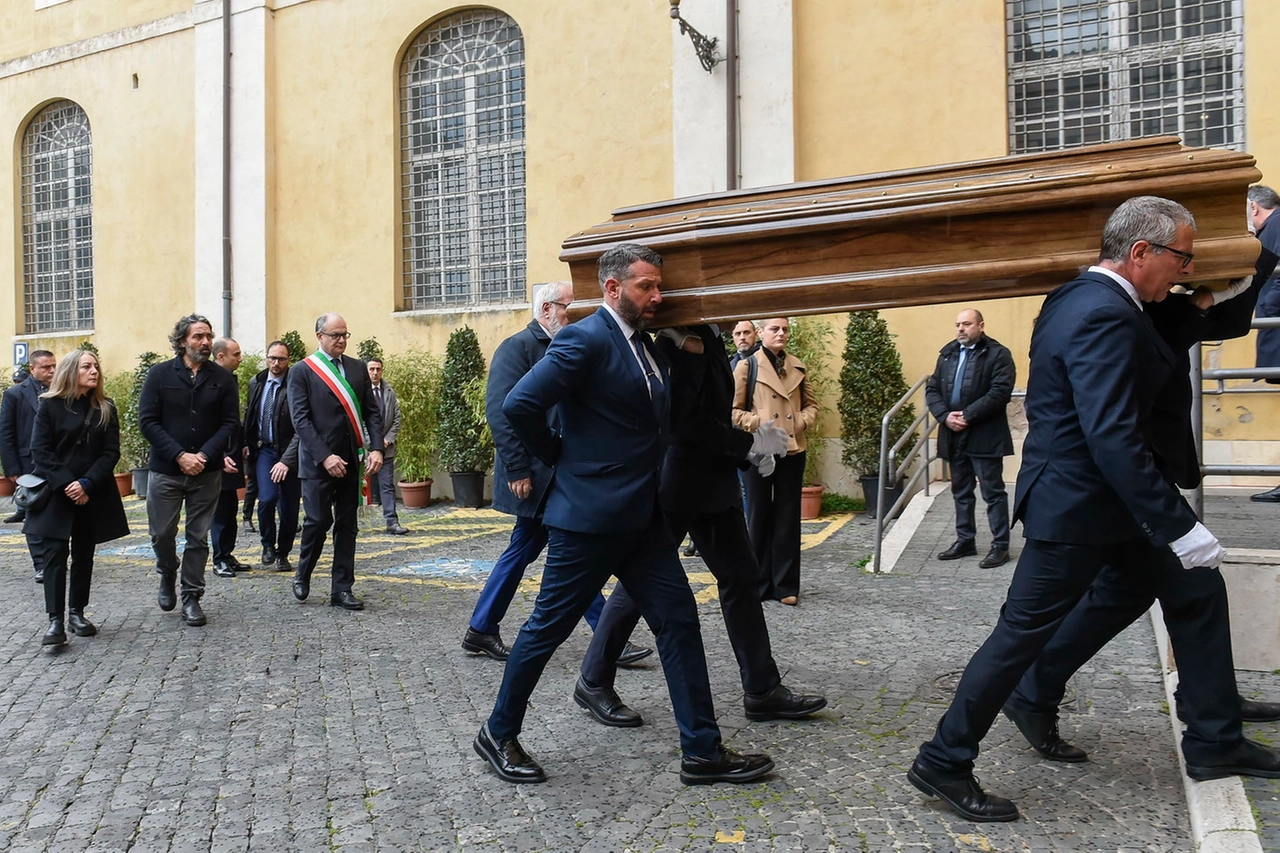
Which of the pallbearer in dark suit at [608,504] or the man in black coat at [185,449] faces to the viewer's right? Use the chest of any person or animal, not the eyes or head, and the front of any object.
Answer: the pallbearer in dark suit

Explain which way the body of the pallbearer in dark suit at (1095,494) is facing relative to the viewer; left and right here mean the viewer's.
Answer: facing to the right of the viewer

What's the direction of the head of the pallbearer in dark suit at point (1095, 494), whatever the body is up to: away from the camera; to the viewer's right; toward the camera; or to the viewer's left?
to the viewer's right

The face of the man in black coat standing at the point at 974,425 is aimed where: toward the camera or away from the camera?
toward the camera

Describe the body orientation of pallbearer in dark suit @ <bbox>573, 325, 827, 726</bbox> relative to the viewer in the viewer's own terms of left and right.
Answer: facing to the right of the viewer

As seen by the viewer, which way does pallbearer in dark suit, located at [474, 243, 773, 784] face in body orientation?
to the viewer's right

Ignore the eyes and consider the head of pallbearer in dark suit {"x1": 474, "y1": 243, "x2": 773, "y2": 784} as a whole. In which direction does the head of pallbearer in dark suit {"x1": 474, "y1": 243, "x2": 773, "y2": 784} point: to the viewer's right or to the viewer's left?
to the viewer's right

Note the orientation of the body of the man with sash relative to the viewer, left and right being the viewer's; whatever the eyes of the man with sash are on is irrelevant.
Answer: facing the viewer and to the right of the viewer

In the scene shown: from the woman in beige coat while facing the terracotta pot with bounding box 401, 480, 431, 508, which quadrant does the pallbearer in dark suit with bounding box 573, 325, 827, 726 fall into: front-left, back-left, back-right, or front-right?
back-left

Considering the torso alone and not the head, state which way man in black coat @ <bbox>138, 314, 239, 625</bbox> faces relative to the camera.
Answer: toward the camera

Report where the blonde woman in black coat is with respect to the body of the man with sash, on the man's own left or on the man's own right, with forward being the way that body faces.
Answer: on the man's own right

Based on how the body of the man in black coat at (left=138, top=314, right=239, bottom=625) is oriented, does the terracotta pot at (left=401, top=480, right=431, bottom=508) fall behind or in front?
behind

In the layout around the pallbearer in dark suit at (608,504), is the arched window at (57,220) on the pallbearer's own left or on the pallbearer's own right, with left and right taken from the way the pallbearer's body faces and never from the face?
on the pallbearer's own left
